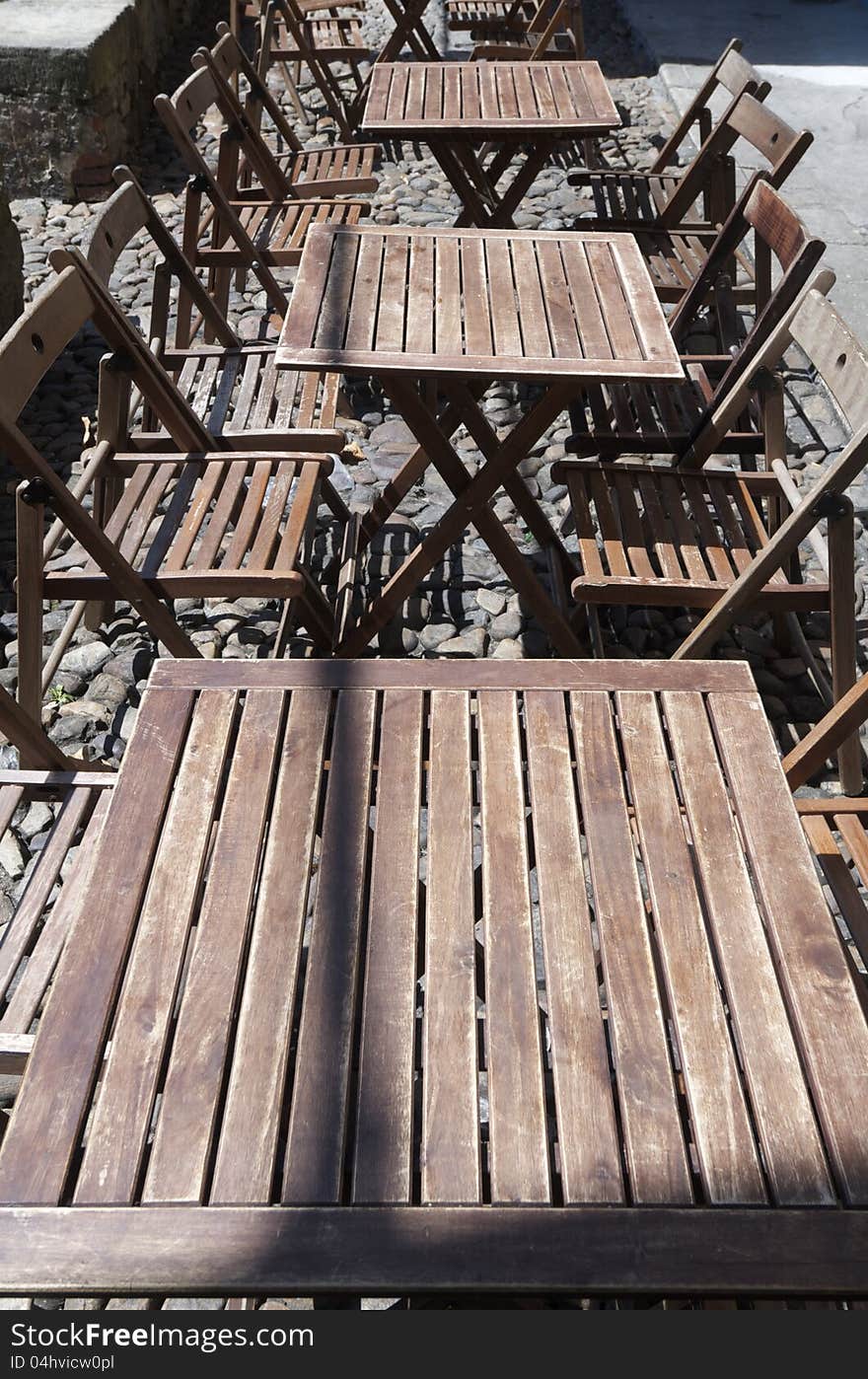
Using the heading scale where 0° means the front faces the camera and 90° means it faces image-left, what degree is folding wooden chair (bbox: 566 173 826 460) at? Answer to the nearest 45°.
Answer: approximately 90°

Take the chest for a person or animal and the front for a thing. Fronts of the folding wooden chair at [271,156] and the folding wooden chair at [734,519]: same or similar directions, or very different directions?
very different directions

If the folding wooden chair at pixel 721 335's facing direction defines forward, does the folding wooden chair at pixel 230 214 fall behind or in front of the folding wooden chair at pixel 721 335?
in front

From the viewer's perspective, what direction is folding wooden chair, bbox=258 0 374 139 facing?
to the viewer's right

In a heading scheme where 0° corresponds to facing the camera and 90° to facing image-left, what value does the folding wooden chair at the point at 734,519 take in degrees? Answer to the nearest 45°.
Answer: approximately 90°

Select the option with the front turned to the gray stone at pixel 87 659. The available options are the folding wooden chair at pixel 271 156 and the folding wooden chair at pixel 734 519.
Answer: the folding wooden chair at pixel 734 519

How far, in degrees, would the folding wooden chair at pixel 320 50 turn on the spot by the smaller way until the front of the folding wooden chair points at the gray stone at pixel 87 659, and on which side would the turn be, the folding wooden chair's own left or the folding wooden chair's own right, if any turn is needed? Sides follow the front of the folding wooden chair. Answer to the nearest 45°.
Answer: approximately 90° to the folding wooden chair's own right

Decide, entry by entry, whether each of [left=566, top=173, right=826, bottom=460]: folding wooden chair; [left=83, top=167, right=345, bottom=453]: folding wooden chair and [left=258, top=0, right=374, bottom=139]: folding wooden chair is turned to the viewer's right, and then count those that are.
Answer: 2

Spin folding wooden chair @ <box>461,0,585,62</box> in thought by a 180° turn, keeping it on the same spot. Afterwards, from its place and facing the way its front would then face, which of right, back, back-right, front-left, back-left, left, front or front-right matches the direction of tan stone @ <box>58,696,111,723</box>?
right

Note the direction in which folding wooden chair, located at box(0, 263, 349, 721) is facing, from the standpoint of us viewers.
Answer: facing to the right of the viewer

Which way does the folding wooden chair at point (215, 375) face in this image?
to the viewer's right

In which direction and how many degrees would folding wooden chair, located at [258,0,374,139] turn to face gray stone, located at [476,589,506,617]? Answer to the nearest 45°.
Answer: approximately 90° to its right

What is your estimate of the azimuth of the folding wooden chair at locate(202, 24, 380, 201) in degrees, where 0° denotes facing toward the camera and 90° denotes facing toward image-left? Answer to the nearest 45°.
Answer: approximately 270°
